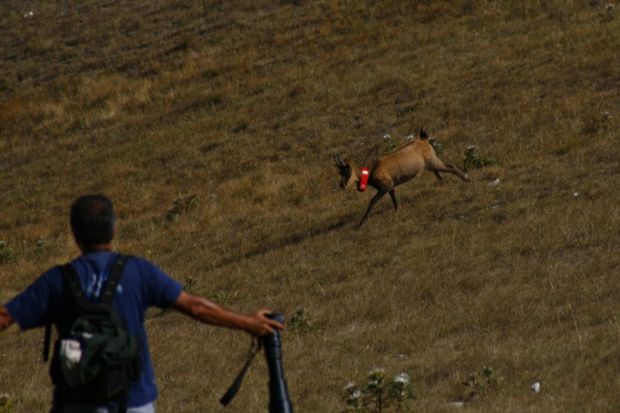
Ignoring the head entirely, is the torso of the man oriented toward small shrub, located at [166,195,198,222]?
yes

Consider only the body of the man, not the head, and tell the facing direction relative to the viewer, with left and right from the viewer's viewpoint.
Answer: facing away from the viewer

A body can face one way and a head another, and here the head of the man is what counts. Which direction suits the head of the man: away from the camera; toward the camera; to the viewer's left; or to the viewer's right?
away from the camera

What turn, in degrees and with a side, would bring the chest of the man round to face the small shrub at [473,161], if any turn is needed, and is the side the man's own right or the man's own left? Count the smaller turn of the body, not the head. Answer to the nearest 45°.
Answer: approximately 45° to the man's own right
